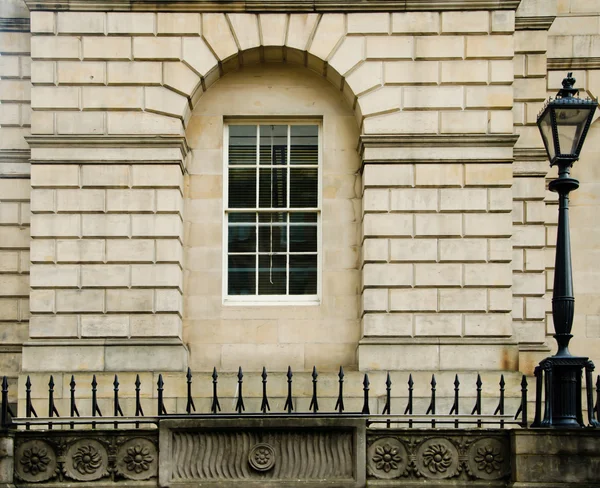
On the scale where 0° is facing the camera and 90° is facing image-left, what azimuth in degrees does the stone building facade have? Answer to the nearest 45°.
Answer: approximately 0°

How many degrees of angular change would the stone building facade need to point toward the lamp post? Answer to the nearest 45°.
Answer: approximately 45° to its left
